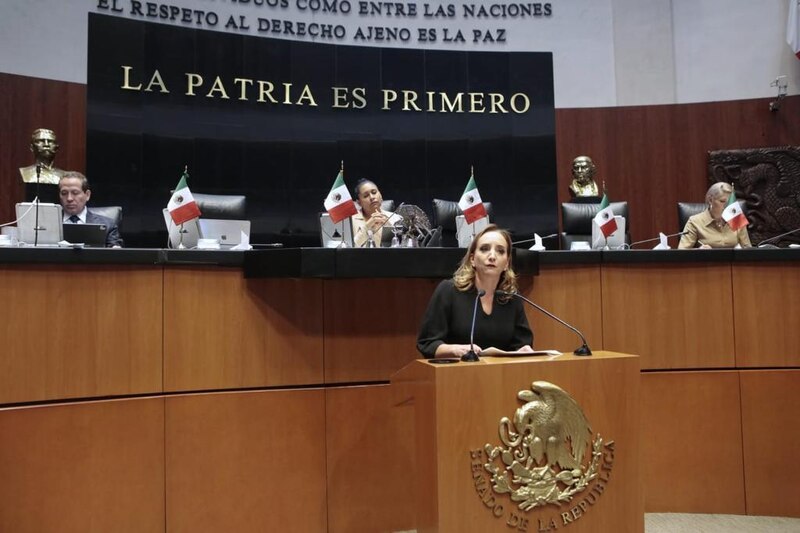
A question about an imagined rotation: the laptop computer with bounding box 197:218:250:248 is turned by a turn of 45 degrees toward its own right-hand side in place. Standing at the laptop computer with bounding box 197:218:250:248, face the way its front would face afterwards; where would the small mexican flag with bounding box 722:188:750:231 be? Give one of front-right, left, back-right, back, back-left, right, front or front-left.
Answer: front-right

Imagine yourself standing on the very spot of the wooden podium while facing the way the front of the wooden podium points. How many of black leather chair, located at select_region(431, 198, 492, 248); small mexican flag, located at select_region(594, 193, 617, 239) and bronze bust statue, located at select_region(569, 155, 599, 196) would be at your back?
3

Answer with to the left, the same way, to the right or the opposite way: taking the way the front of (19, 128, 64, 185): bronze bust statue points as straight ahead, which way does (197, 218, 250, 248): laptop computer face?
the opposite way

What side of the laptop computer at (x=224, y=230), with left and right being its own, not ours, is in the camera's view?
back

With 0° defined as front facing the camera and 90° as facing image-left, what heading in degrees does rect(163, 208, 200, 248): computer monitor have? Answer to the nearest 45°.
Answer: approximately 180°

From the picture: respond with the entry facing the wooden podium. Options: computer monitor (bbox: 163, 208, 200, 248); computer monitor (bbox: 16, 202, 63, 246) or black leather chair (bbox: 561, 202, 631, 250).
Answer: the black leather chair

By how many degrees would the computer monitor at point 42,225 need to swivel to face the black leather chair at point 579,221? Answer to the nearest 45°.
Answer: approximately 90° to its right

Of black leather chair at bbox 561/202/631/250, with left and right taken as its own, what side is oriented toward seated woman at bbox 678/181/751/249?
left

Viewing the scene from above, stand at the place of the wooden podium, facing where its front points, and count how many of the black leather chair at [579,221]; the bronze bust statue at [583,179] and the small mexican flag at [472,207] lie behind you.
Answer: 3

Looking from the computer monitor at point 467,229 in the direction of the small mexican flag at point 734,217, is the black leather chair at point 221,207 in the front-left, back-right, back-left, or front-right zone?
back-left

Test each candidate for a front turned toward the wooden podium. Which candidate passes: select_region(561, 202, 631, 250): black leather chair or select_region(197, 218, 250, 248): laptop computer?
the black leather chair

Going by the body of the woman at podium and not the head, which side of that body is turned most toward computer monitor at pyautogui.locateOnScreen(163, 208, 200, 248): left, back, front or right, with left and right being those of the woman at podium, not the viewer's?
back
